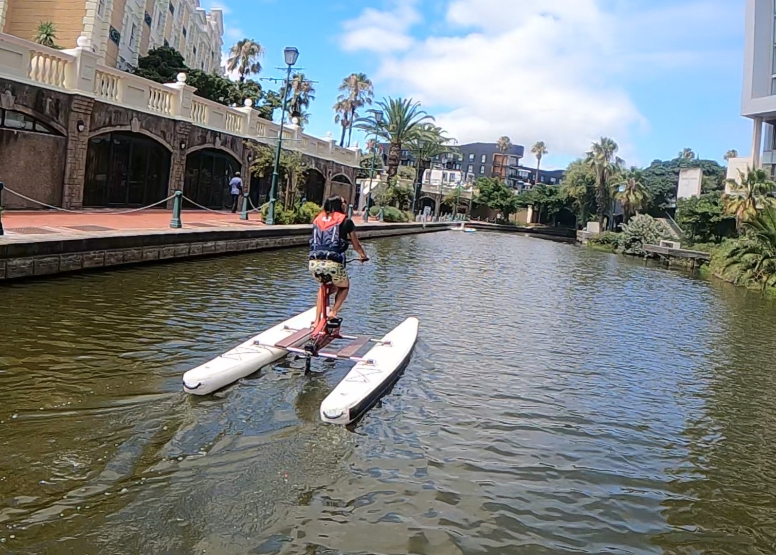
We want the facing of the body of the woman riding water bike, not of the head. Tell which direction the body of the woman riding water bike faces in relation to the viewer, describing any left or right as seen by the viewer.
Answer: facing away from the viewer and to the right of the viewer

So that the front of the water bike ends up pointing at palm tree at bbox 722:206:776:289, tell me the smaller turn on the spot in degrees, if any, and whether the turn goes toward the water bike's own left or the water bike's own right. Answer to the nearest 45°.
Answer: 0° — it already faces it

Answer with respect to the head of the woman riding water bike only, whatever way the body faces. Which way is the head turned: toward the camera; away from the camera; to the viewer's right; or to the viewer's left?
away from the camera

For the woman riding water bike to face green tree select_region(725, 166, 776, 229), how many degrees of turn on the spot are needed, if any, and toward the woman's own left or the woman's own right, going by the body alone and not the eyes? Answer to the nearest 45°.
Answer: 0° — they already face it

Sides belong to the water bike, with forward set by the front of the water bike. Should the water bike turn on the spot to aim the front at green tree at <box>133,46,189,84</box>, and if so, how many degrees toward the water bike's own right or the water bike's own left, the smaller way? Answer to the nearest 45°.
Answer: approximately 45° to the water bike's own left

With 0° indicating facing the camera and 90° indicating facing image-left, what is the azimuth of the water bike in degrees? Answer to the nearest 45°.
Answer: approximately 225°
